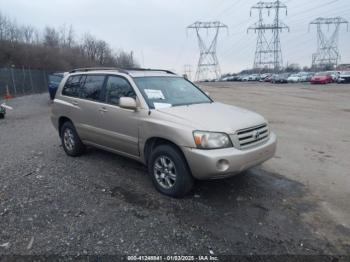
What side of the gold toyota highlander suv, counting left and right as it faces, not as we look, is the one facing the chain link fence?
back

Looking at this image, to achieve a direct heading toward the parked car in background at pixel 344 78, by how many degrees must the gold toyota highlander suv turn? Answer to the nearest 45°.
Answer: approximately 90° to its left

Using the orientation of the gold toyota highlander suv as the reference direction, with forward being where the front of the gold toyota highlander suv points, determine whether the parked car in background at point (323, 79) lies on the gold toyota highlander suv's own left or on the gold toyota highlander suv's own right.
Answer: on the gold toyota highlander suv's own left

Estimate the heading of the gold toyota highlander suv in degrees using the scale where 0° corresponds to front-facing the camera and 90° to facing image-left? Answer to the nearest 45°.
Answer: approximately 315°

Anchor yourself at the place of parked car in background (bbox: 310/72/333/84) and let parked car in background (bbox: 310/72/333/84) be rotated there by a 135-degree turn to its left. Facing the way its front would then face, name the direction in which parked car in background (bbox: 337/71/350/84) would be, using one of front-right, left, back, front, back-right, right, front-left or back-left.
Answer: front

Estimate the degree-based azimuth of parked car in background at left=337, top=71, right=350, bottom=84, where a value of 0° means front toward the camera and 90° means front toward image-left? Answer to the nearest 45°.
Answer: approximately 45°
